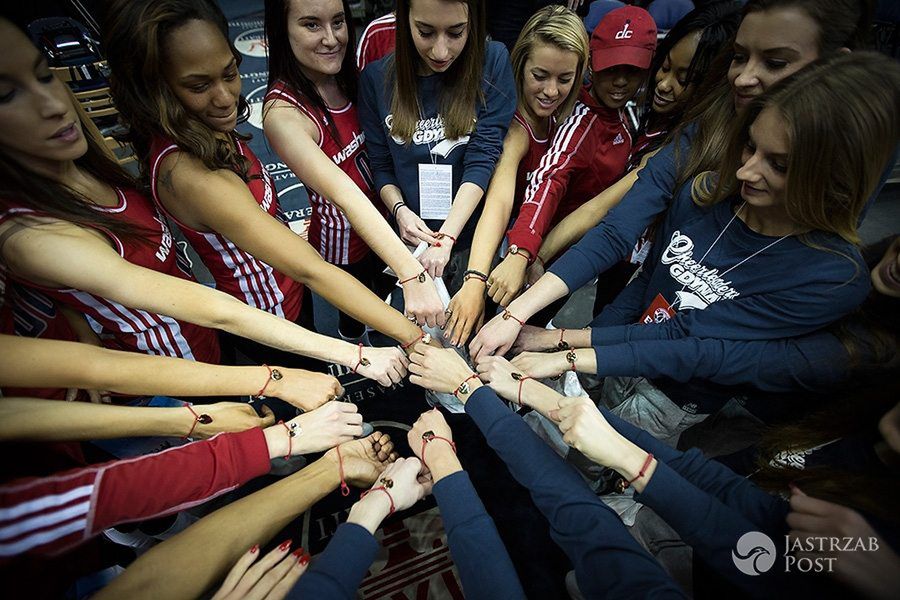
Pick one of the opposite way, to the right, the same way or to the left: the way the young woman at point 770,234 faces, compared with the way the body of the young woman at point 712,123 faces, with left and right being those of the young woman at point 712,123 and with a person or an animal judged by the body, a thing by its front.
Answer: the same way

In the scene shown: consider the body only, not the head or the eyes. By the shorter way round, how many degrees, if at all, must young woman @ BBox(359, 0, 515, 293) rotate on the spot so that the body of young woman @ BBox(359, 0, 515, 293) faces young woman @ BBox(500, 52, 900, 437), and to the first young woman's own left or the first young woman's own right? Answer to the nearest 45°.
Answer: approximately 45° to the first young woman's own left

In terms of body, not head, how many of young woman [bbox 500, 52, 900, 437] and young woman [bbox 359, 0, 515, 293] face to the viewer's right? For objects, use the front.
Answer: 0

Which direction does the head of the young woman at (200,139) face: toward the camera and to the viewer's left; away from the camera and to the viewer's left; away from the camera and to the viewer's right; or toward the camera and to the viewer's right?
toward the camera and to the viewer's right

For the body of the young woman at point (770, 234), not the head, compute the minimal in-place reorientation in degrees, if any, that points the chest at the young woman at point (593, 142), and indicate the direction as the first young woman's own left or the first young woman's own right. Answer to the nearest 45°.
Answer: approximately 90° to the first young woman's own right

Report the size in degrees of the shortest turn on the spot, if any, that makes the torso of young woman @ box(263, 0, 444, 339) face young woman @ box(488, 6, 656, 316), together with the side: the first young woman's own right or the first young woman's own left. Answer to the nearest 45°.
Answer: approximately 45° to the first young woman's own left

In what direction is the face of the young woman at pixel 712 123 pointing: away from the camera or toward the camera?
toward the camera

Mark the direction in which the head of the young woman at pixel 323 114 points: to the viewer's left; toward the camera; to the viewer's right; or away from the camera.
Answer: toward the camera

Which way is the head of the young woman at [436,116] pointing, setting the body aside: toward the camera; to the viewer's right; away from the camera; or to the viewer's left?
toward the camera

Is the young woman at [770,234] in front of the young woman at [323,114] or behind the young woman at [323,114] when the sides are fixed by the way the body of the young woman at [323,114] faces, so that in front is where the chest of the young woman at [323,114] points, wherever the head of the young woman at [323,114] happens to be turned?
in front

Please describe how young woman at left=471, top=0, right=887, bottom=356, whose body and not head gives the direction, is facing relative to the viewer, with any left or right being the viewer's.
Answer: facing the viewer and to the left of the viewer

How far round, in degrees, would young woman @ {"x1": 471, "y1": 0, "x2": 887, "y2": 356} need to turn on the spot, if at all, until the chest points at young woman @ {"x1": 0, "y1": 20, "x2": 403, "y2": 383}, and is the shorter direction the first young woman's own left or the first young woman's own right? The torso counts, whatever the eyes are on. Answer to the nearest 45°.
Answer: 0° — they already face them

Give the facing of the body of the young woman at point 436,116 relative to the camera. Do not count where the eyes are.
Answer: toward the camera

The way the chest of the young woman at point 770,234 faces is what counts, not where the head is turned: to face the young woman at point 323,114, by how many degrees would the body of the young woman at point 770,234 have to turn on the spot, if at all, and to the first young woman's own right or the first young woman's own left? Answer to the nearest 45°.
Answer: approximately 45° to the first young woman's own right

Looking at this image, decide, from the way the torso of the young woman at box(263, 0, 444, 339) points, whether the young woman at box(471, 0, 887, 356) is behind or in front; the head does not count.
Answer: in front

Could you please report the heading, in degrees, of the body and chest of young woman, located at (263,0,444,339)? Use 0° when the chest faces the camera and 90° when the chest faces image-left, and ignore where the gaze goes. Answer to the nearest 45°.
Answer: approximately 315°

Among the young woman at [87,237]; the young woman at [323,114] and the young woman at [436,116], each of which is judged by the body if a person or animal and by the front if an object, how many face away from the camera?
0

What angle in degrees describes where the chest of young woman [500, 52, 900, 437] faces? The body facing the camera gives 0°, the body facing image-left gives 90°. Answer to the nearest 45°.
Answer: approximately 45°
